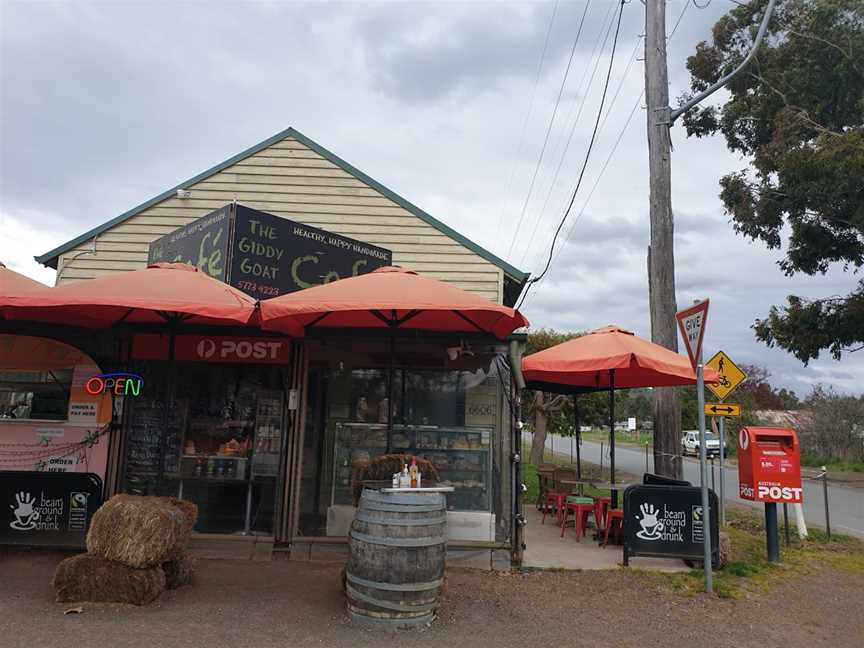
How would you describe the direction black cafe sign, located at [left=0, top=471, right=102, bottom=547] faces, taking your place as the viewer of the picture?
facing the viewer

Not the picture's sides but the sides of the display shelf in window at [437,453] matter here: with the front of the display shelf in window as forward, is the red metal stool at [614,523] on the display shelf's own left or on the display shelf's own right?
on the display shelf's own left

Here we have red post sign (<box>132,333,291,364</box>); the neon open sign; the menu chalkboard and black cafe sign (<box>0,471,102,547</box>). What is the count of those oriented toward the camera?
4

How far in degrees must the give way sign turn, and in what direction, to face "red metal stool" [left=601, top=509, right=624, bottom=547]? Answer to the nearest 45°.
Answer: approximately 90° to its right

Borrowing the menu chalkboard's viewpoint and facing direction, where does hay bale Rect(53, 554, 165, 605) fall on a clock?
The hay bale is roughly at 12 o'clock from the menu chalkboard.

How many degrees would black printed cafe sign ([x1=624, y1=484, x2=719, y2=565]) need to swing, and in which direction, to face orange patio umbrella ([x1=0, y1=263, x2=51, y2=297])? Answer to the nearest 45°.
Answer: approximately 45° to its right

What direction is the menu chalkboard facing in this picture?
toward the camera

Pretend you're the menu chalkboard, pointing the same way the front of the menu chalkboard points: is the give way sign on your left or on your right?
on your left

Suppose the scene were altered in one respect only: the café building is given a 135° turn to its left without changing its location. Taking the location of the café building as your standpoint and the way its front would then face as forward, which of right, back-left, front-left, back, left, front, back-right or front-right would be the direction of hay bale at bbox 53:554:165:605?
back

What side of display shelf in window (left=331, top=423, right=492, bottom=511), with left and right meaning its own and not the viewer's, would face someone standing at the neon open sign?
right

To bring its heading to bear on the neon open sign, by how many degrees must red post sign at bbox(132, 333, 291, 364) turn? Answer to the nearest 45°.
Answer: approximately 90° to its right

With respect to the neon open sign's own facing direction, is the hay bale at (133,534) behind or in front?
in front

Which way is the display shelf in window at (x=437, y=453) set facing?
toward the camera
